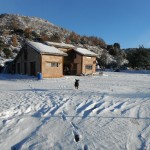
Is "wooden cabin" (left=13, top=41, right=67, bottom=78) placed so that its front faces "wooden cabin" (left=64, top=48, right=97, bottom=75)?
no

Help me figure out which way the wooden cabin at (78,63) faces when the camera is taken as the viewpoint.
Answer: facing the viewer and to the left of the viewer

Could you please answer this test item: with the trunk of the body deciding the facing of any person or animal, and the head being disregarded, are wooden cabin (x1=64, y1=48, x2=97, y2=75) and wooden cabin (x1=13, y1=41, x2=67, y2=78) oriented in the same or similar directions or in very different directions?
same or similar directions

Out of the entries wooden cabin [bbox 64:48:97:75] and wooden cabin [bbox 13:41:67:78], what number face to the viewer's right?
0

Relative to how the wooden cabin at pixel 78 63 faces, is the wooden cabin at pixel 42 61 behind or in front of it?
in front
